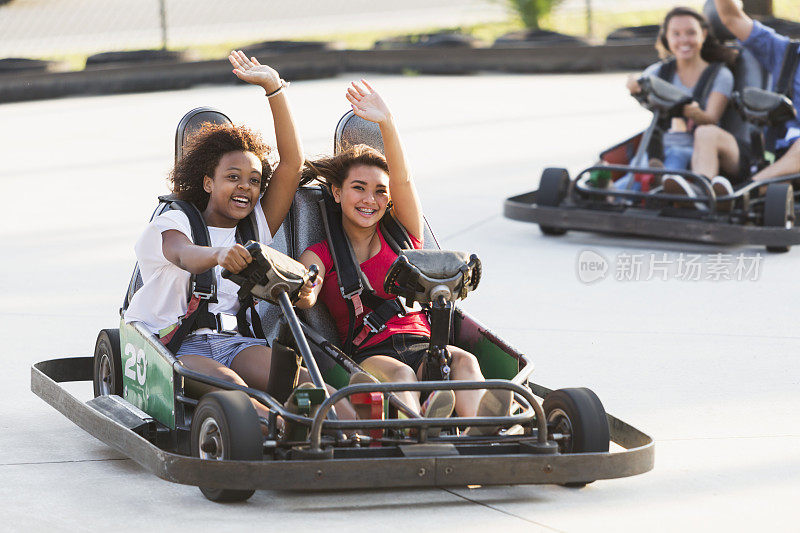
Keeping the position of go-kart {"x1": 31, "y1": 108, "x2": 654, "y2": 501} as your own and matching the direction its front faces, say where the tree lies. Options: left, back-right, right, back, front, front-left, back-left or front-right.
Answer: back-left

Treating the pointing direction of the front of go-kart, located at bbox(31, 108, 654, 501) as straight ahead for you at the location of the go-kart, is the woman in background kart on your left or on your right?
on your left

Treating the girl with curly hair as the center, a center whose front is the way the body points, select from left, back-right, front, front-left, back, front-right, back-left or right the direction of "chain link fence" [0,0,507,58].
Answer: back-left

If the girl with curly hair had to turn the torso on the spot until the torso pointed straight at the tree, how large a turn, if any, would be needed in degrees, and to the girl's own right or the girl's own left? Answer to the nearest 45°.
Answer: approximately 135° to the girl's own left

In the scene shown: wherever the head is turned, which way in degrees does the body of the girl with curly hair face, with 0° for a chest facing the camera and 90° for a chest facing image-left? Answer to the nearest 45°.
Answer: approximately 315°

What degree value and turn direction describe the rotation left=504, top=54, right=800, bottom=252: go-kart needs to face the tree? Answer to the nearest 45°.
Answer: approximately 135° to its right

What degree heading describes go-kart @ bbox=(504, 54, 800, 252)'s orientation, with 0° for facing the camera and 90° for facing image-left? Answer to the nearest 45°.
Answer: approximately 45°

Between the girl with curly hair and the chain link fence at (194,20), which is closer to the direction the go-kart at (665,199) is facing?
the girl with curly hair
